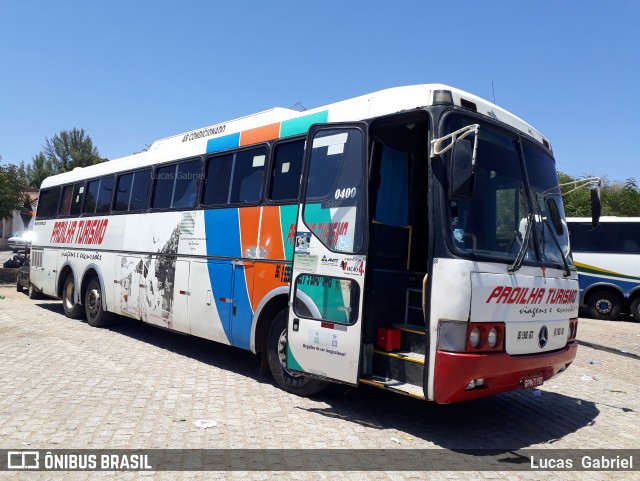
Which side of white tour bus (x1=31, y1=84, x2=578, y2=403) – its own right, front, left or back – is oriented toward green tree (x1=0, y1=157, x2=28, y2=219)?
back

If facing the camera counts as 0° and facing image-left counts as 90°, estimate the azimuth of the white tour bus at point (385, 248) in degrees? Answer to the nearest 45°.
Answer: approximately 315°
